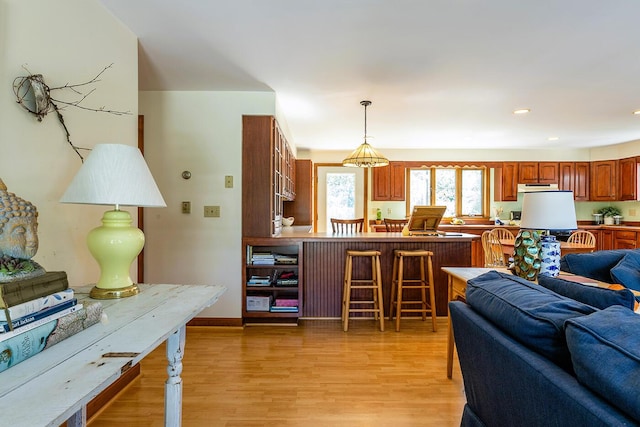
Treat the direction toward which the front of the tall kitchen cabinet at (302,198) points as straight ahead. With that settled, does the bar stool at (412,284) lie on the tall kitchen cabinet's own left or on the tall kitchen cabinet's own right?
on the tall kitchen cabinet's own right

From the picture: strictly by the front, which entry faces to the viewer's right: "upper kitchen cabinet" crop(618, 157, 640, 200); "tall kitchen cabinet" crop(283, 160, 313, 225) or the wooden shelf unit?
"tall kitchen cabinet" crop(283, 160, 313, 225)

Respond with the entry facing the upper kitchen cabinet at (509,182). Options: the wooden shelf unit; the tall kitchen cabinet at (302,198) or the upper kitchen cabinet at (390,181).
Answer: the tall kitchen cabinet at (302,198)

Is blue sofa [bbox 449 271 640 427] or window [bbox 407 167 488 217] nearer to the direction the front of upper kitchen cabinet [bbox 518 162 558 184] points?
the blue sofa

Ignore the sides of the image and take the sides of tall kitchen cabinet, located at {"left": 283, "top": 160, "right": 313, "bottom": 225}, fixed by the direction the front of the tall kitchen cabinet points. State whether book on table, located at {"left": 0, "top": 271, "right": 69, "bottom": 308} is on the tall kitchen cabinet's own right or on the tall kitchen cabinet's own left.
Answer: on the tall kitchen cabinet's own right

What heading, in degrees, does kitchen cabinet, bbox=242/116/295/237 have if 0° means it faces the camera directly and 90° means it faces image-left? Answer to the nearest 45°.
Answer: approximately 270°

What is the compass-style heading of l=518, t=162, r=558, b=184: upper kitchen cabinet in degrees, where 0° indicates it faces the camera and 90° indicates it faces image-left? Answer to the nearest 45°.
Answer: approximately 0°

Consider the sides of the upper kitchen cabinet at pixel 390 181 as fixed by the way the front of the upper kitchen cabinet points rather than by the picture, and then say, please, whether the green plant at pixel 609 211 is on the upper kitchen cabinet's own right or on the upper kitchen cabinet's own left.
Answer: on the upper kitchen cabinet's own left
